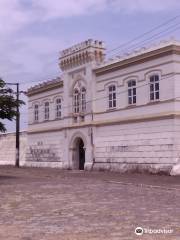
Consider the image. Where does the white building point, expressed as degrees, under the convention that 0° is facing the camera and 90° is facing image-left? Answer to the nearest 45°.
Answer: approximately 45°

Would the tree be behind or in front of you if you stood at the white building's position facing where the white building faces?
in front
